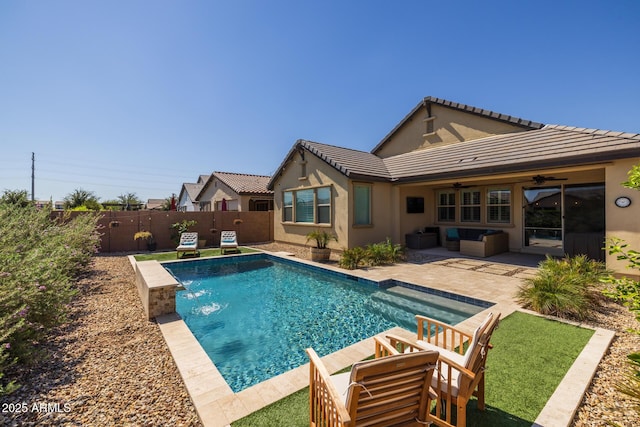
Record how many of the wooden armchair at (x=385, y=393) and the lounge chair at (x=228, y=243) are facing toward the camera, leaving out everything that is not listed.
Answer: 1

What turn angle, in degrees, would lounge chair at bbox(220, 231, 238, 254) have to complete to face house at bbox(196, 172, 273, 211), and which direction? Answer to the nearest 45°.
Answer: approximately 180°

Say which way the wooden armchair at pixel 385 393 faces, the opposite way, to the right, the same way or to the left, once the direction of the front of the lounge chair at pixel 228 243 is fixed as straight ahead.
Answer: the opposite way

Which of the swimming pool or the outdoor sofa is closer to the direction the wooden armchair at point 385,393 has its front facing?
the swimming pool

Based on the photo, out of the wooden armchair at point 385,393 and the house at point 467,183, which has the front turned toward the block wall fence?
the wooden armchair

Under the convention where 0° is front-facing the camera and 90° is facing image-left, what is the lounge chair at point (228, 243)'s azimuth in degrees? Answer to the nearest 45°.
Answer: approximately 0°

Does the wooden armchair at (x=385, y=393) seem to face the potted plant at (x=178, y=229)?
yes

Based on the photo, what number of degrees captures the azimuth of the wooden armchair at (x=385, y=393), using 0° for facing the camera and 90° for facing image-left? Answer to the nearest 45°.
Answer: approximately 135°
